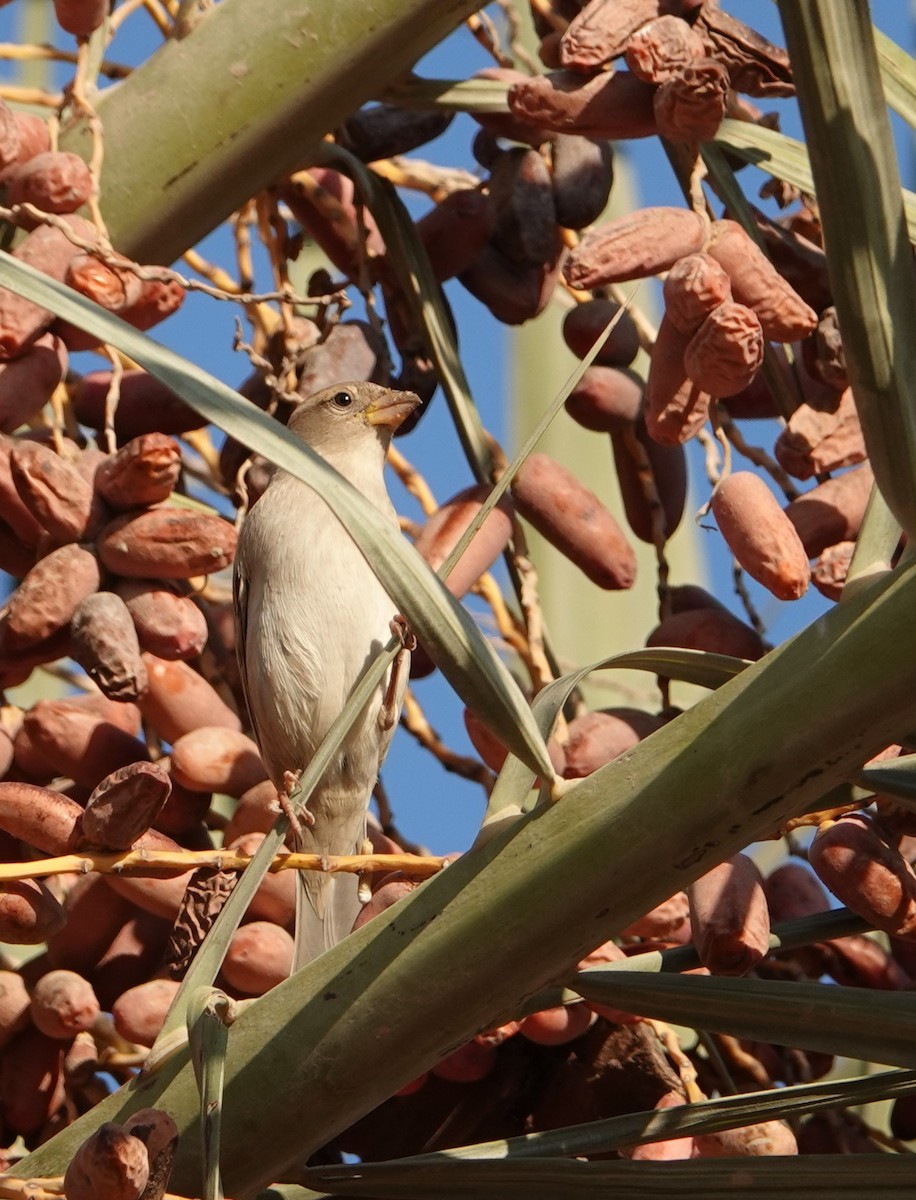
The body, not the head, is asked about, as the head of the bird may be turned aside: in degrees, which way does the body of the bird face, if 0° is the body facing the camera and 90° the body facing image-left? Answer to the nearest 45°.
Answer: approximately 315°
